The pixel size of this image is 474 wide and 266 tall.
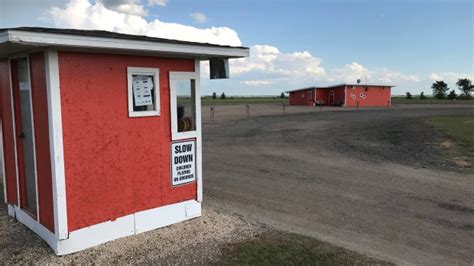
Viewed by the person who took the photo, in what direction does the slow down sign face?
facing the viewer and to the right of the viewer

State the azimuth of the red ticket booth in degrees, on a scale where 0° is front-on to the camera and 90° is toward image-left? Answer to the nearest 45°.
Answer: approximately 315°
